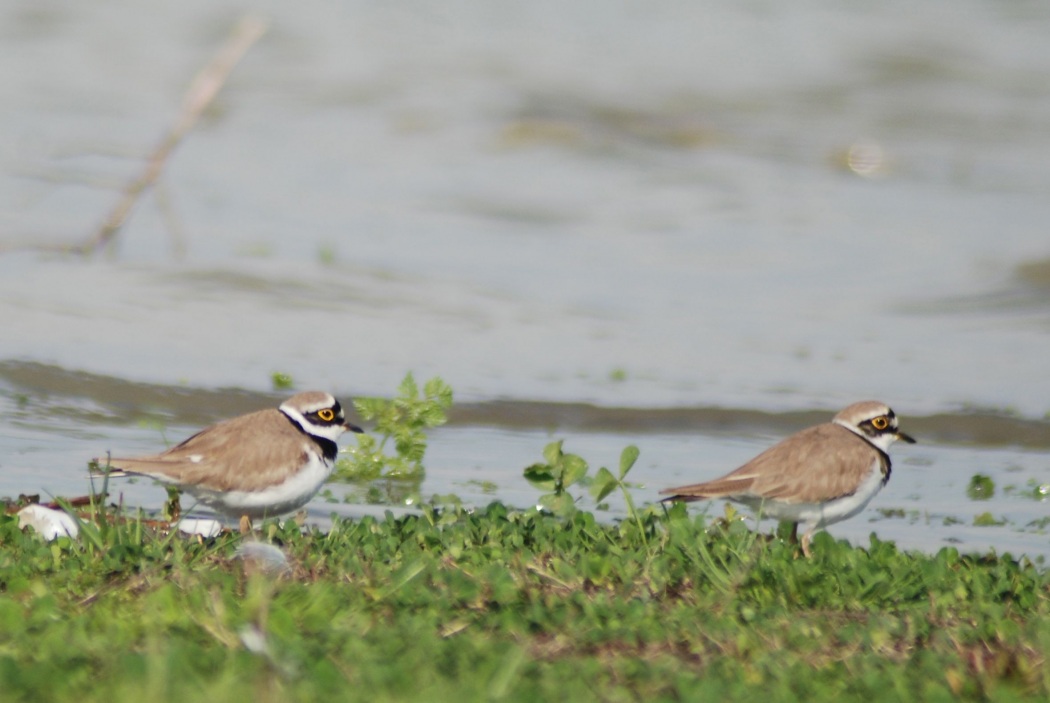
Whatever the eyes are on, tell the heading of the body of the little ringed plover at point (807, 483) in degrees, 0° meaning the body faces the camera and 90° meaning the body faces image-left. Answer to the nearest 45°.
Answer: approximately 270°

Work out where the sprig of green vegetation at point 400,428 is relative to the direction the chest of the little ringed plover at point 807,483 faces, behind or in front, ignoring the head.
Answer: behind

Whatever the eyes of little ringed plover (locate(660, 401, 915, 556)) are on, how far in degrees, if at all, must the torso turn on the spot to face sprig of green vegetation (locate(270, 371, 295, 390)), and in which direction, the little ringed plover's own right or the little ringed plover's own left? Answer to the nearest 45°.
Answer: approximately 135° to the little ringed plover's own left

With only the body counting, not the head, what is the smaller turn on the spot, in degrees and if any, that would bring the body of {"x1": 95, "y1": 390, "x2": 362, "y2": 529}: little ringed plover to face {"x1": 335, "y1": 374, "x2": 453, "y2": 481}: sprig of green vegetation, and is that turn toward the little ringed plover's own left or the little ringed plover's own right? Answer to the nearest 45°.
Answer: approximately 45° to the little ringed plover's own left

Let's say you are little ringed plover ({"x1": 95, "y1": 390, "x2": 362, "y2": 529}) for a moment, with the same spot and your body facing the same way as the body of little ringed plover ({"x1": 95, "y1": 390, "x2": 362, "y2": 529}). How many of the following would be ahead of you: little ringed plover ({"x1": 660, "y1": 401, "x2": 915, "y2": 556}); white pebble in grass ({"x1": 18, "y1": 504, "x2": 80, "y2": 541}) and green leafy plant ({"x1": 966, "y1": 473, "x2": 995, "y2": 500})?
2

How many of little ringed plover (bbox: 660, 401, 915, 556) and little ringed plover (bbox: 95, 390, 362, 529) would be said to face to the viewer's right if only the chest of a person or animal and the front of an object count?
2

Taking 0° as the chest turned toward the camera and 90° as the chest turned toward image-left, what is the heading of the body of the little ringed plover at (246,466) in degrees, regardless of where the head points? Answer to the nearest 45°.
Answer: approximately 270°
